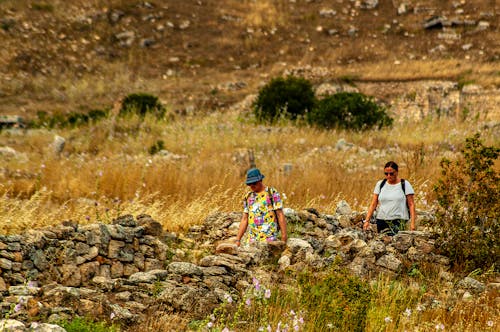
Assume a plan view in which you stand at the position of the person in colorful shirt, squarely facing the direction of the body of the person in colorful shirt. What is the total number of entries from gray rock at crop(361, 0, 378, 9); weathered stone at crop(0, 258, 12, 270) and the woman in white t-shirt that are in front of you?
1

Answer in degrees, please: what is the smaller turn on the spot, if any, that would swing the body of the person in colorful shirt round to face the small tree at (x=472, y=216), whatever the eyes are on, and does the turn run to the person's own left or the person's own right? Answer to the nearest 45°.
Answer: approximately 135° to the person's own left

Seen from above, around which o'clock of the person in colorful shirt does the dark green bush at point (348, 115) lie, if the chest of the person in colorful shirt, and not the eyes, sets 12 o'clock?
The dark green bush is roughly at 5 o'clock from the person in colorful shirt.

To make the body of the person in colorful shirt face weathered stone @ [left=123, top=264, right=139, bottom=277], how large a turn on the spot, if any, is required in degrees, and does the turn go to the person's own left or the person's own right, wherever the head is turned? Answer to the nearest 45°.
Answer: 0° — they already face it

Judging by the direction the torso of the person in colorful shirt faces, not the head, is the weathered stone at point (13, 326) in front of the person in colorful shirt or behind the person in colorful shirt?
in front

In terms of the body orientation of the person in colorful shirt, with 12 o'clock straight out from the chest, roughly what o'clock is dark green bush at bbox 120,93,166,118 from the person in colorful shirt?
The dark green bush is roughly at 4 o'clock from the person in colorful shirt.

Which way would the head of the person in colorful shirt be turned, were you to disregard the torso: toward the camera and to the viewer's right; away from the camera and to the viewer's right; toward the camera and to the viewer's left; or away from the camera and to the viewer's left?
toward the camera and to the viewer's left

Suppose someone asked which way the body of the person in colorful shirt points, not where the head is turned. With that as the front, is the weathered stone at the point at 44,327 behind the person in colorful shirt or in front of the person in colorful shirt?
in front

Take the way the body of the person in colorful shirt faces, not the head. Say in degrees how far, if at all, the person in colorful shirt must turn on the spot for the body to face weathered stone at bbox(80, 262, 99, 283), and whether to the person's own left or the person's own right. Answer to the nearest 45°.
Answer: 0° — they already face it

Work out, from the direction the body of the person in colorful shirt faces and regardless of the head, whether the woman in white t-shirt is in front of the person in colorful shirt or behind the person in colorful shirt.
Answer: behind

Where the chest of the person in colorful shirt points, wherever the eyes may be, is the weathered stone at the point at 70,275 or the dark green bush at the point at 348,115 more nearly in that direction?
the weathered stone

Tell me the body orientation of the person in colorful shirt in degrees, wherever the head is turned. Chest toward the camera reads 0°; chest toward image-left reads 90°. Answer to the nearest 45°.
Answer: approximately 45°

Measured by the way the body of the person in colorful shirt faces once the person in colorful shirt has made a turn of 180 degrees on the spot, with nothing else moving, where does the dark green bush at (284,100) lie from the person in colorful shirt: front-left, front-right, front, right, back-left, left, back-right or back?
front-left
